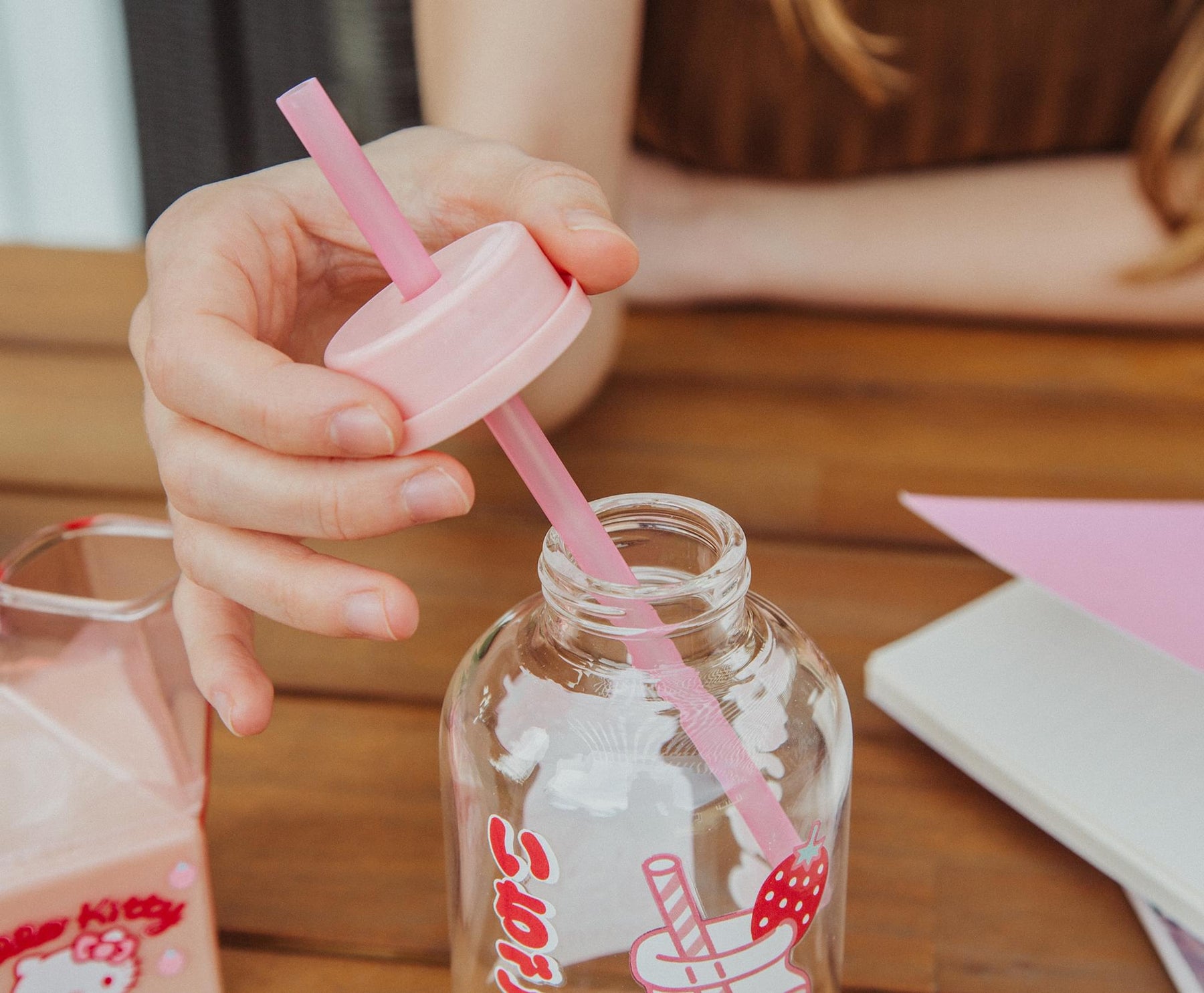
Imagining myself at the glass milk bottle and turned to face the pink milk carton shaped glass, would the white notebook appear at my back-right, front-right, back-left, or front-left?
back-right

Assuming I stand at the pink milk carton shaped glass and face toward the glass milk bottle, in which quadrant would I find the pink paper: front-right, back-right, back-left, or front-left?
front-left

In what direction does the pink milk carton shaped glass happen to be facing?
toward the camera
